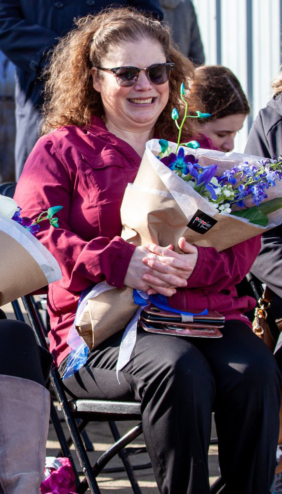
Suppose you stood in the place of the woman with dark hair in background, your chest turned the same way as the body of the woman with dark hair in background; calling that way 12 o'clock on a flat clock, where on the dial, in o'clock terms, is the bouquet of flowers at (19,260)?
The bouquet of flowers is roughly at 2 o'clock from the woman with dark hair in background.

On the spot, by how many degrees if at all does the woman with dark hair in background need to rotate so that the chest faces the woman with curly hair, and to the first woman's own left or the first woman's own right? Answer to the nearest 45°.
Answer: approximately 45° to the first woman's own right

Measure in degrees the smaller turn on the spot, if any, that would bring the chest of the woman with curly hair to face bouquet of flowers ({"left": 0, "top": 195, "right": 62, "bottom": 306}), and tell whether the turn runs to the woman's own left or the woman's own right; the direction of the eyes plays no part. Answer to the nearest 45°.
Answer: approximately 90° to the woman's own right

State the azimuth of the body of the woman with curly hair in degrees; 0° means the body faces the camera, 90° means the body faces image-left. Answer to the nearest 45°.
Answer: approximately 315°

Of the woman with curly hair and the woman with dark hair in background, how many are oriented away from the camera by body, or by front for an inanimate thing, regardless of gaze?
0

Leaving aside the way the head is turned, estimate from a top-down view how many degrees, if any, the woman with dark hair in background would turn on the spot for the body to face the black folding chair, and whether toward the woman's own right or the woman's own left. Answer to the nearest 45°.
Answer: approximately 45° to the woman's own right
